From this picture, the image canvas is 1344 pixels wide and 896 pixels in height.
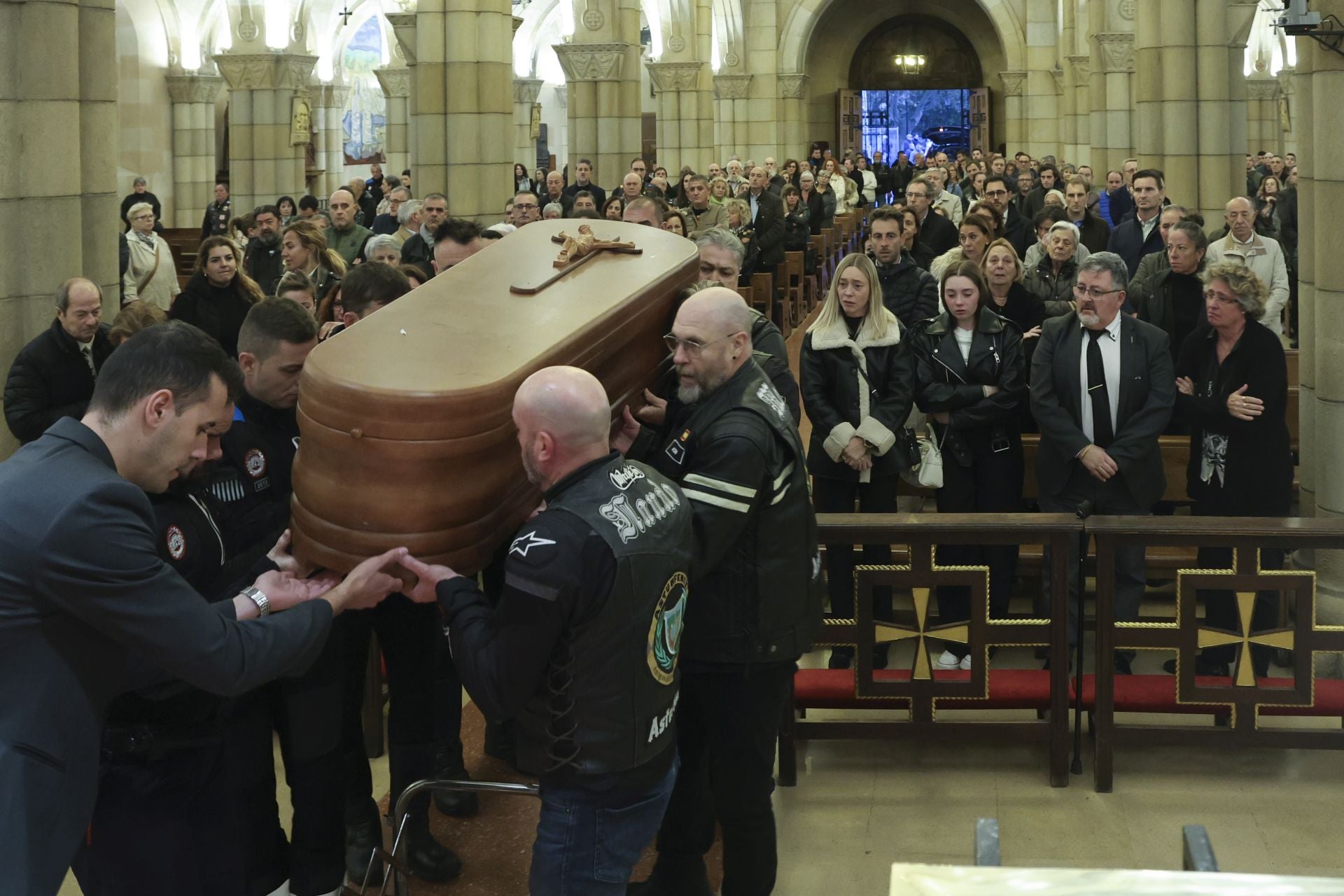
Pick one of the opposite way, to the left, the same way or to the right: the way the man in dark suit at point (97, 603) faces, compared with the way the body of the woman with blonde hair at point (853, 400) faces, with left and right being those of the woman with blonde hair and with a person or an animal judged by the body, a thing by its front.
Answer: to the left

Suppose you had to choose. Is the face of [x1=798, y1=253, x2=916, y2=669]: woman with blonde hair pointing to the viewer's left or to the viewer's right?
to the viewer's left

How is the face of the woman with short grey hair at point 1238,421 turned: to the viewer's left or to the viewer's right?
to the viewer's left

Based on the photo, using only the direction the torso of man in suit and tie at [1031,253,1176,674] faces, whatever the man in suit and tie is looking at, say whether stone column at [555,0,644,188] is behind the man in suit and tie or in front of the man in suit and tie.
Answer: behind

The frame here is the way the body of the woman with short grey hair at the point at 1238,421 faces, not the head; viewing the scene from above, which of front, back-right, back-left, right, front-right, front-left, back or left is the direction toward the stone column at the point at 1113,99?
back-right

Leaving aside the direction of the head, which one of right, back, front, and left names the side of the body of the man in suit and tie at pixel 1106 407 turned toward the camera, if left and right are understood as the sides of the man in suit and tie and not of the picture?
front

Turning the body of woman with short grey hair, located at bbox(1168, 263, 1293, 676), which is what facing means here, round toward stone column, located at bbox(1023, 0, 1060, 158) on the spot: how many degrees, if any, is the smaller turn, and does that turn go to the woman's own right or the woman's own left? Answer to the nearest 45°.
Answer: approximately 135° to the woman's own right

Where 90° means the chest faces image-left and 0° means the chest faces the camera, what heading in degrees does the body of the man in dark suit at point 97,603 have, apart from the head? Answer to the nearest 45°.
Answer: approximately 270°

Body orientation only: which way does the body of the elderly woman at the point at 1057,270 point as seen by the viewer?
toward the camera
